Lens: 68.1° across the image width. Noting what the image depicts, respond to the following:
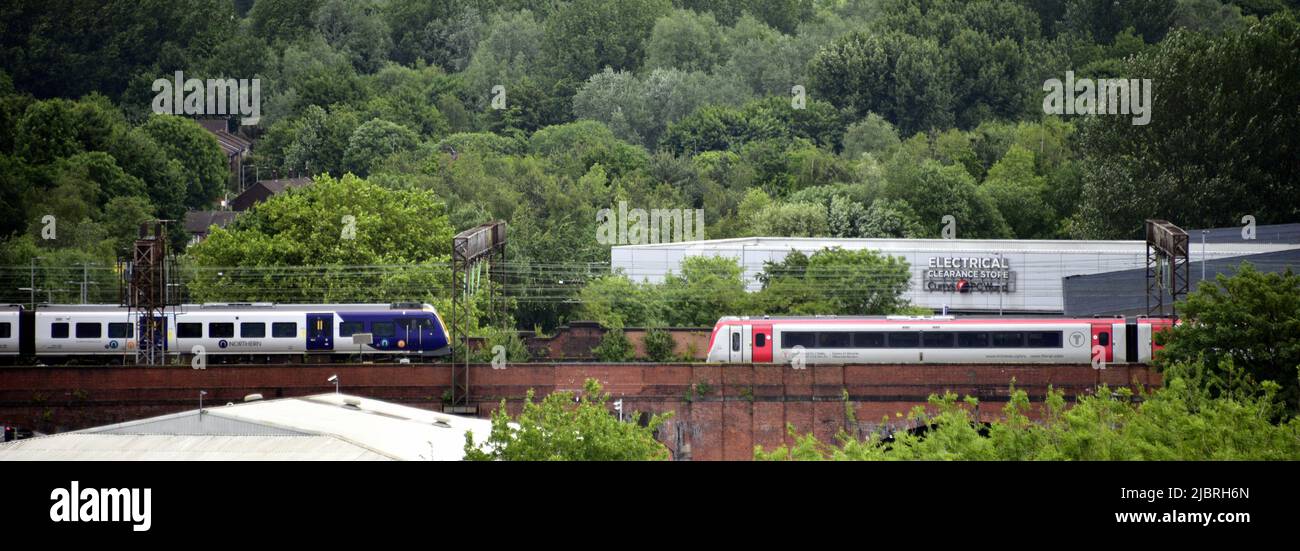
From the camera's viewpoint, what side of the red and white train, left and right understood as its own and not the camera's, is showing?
left

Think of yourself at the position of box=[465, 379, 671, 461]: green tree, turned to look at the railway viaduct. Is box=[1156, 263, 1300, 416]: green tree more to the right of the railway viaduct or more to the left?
right

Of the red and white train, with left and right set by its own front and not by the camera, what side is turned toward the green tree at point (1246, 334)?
back
